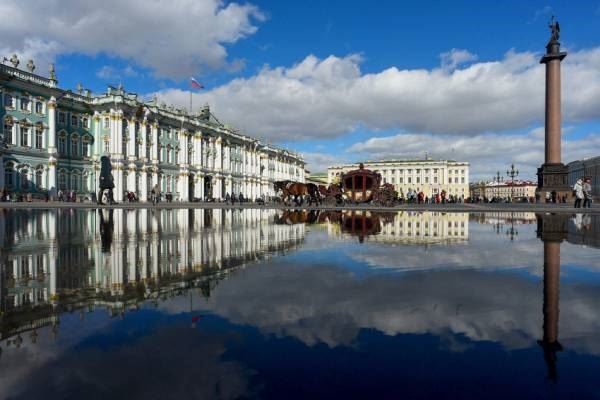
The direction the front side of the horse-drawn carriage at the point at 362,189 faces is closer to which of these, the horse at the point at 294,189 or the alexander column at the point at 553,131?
the horse

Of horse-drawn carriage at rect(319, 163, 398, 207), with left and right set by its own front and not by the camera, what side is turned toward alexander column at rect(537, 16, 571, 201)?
back

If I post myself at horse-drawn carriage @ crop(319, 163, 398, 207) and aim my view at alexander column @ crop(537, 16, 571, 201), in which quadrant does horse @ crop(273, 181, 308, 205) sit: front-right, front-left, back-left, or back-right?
back-left

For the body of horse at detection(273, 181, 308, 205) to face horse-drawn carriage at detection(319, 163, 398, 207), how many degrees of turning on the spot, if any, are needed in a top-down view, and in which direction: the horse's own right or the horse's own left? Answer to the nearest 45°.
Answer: approximately 135° to the horse's own left

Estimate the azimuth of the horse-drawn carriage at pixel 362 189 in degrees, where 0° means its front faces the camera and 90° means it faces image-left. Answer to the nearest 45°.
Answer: approximately 90°

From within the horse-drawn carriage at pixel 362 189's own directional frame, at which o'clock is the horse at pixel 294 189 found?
The horse is roughly at 1 o'clock from the horse-drawn carriage.

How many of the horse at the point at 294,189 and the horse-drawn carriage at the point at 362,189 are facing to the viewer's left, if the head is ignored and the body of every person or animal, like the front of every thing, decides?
2

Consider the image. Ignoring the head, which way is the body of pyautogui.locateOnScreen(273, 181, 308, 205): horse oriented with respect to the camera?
to the viewer's left

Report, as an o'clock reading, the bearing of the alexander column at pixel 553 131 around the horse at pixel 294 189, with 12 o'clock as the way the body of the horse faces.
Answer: The alexander column is roughly at 6 o'clock from the horse.
